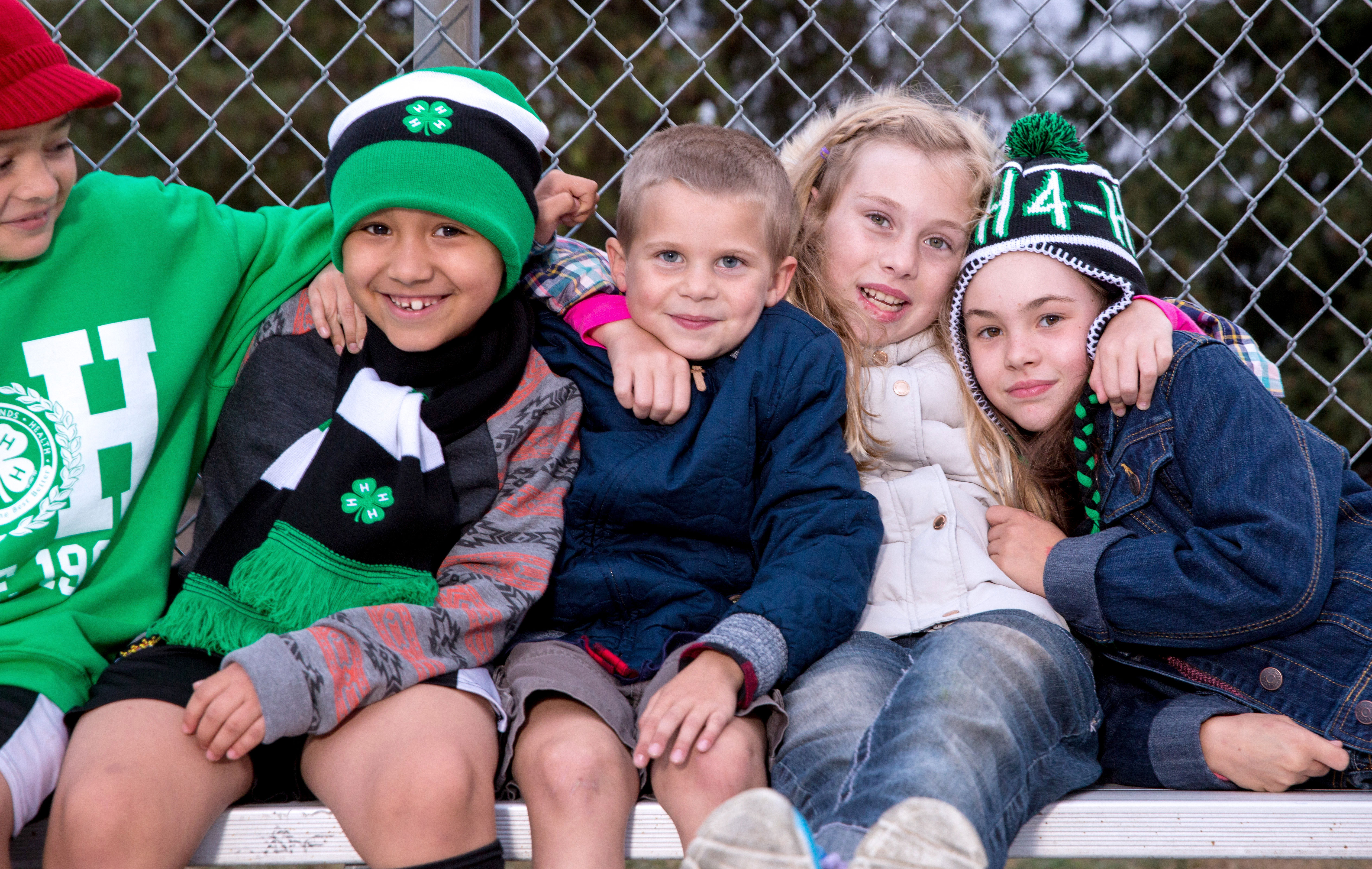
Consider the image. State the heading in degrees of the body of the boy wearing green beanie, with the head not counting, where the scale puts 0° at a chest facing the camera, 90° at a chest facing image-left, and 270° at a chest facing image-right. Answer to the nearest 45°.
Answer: approximately 0°

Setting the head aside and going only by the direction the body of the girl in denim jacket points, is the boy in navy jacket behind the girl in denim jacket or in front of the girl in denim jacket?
in front

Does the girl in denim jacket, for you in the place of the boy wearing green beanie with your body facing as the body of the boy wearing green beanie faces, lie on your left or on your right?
on your left

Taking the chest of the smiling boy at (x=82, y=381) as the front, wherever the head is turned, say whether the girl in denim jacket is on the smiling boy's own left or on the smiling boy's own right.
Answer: on the smiling boy's own left

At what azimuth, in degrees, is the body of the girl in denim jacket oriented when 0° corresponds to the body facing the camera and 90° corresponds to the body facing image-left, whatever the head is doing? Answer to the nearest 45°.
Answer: approximately 45°

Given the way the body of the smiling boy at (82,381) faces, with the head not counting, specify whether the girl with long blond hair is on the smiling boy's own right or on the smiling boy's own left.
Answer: on the smiling boy's own left
